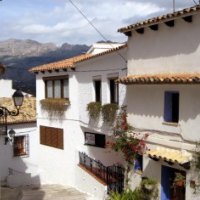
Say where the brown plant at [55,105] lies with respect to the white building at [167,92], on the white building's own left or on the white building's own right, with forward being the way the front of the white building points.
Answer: on the white building's own right

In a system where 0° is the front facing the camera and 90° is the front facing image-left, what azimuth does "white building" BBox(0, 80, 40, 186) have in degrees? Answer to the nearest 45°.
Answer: approximately 0°

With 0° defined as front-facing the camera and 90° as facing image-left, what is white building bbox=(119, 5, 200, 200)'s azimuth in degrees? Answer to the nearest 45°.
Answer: approximately 45°

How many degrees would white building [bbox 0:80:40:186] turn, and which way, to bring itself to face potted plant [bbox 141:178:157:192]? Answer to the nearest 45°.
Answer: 0° — it already faces it
